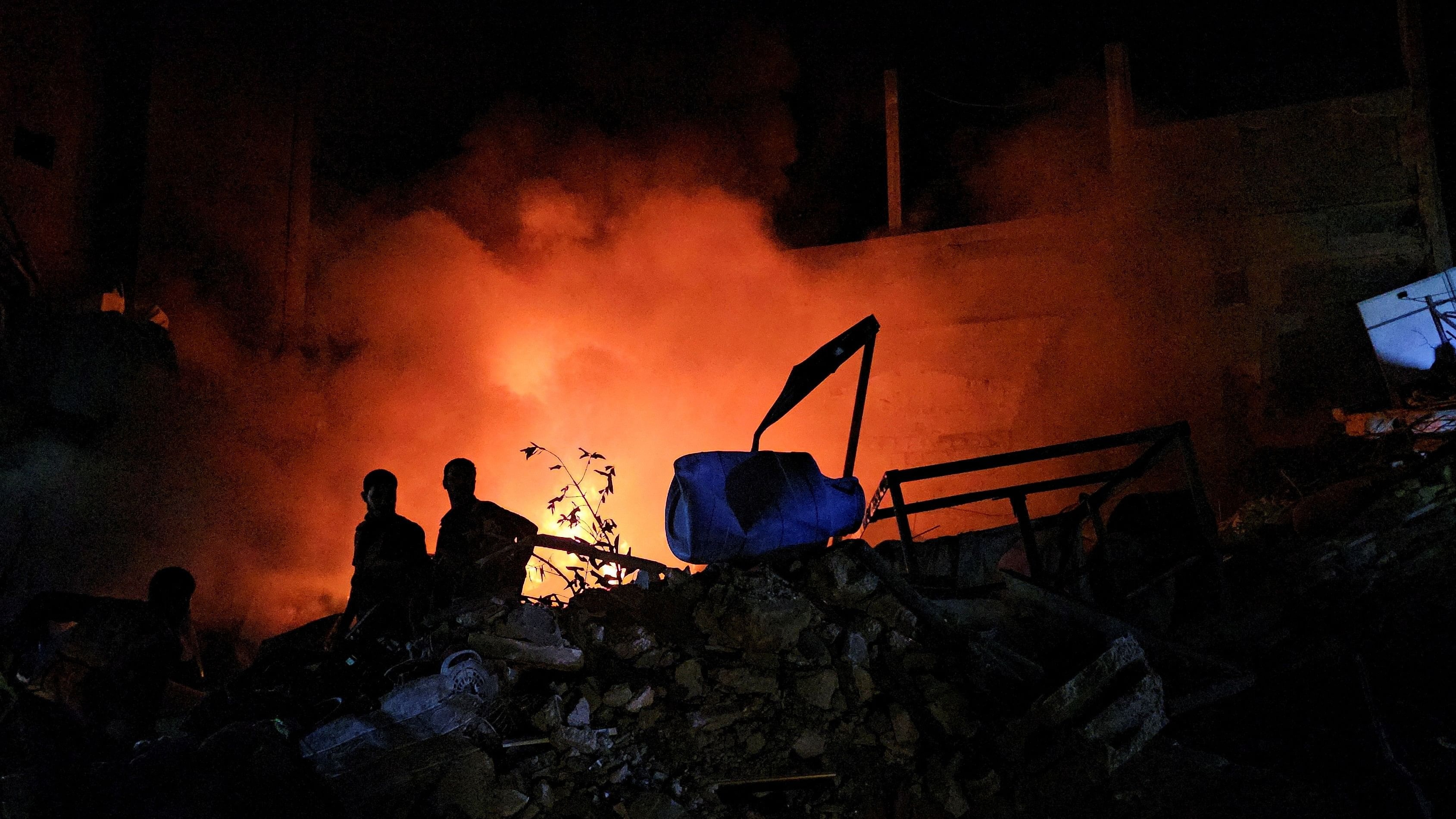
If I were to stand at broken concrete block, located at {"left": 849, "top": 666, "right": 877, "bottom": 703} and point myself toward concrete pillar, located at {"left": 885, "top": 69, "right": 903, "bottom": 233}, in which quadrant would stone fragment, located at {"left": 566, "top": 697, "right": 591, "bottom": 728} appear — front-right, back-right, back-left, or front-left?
back-left
